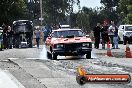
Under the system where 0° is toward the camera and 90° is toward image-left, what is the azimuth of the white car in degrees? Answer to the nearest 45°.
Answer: approximately 315°

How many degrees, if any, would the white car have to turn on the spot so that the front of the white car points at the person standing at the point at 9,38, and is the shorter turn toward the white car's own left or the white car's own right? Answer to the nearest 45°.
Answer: approximately 90° to the white car's own right
